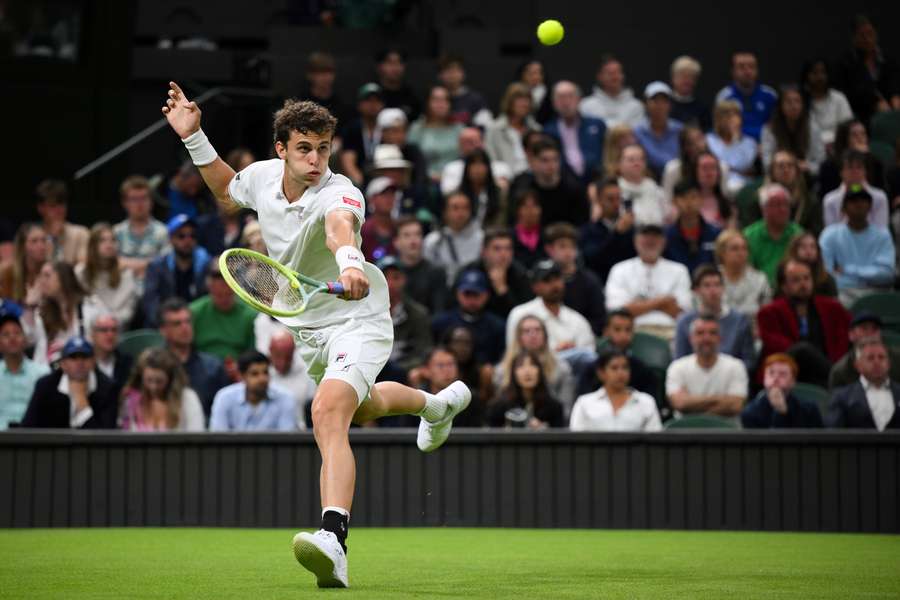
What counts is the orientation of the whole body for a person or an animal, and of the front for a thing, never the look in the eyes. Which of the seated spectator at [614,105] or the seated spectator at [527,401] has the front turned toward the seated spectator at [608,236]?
the seated spectator at [614,105]

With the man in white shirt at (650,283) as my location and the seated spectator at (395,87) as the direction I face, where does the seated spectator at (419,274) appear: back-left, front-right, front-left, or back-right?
front-left

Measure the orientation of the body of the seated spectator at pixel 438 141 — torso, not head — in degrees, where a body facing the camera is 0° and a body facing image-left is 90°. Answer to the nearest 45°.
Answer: approximately 0°

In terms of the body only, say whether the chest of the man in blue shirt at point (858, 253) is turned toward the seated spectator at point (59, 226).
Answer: no

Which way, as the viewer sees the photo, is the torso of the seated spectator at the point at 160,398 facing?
toward the camera

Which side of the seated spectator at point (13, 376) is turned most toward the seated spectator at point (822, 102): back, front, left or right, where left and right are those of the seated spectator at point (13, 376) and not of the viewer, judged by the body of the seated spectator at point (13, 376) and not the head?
left

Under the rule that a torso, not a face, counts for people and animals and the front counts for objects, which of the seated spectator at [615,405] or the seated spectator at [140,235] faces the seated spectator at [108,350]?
the seated spectator at [140,235]

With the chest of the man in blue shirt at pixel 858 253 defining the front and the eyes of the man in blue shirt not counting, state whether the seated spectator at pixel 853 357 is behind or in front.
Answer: in front

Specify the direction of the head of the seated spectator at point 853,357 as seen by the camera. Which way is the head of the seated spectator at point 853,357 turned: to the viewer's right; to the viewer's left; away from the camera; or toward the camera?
toward the camera

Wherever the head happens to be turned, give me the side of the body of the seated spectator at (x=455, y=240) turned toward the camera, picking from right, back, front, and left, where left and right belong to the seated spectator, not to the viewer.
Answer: front

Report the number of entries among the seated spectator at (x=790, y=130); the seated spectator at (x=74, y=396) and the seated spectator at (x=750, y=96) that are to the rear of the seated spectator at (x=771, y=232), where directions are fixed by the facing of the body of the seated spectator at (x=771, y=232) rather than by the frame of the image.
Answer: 2

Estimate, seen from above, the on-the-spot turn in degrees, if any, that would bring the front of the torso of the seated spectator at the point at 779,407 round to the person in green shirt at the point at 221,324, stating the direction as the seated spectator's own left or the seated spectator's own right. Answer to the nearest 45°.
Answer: approximately 90° to the seated spectator's own right

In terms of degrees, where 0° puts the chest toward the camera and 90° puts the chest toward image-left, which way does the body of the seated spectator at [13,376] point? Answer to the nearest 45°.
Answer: approximately 0°

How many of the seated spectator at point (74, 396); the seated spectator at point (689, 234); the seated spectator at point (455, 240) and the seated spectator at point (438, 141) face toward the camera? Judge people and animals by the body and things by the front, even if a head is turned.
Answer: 4

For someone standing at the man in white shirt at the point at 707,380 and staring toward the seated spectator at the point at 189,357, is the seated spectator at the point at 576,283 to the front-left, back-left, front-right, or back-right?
front-right

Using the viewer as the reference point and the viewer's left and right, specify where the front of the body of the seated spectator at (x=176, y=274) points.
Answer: facing the viewer and to the right of the viewer

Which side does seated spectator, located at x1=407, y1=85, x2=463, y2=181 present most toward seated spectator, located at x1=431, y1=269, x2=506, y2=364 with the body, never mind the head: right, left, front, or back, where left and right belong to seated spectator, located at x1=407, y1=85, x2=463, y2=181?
front

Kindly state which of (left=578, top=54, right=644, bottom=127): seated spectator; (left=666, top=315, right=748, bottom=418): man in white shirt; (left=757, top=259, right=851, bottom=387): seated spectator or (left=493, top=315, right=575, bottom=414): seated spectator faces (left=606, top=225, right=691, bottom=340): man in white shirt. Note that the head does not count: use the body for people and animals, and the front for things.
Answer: (left=578, top=54, right=644, bottom=127): seated spectator

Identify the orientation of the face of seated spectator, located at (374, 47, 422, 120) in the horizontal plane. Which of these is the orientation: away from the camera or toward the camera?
toward the camera

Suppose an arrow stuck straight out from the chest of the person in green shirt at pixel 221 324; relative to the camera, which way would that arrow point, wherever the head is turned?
toward the camera

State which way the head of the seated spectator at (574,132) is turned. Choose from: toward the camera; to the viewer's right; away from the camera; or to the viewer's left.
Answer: toward the camera
